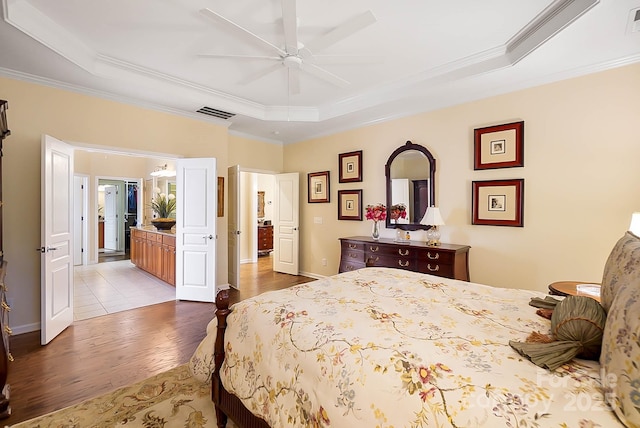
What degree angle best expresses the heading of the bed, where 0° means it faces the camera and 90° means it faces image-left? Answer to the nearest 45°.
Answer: approximately 135°

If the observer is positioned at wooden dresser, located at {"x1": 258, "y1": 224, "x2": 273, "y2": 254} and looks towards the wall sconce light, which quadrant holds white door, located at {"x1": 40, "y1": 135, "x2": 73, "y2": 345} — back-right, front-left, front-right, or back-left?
front-left

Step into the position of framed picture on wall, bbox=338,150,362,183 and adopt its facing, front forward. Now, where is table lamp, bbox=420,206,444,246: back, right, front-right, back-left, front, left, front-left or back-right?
left

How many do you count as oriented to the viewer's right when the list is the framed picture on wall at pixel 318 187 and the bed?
0

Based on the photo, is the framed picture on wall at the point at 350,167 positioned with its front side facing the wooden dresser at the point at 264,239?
no

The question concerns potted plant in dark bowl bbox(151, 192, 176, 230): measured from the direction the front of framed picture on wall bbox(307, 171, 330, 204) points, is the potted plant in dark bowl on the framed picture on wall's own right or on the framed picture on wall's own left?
on the framed picture on wall's own right

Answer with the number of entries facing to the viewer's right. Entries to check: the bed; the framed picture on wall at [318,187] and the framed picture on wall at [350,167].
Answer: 0

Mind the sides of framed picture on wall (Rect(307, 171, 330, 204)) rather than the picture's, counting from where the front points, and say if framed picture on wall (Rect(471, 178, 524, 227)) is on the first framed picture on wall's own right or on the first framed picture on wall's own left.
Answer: on the first framed picture on wall's own left

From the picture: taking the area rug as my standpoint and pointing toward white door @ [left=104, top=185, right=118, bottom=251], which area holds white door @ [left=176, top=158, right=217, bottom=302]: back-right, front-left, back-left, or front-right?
front-right

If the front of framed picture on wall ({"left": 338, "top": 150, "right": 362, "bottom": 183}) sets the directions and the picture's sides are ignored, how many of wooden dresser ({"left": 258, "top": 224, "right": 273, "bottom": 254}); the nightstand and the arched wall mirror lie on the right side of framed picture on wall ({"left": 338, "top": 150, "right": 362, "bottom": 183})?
1

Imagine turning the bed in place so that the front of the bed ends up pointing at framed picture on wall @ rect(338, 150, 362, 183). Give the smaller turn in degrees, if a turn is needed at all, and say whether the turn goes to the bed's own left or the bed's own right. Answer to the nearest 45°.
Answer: approximately 45° to the bed's own right

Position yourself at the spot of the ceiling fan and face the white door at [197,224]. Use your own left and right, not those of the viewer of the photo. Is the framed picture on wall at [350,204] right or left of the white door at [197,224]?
right

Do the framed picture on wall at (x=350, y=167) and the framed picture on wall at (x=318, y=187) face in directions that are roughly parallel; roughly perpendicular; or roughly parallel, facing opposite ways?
roughly parallel

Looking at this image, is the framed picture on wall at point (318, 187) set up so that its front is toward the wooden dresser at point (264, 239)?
no

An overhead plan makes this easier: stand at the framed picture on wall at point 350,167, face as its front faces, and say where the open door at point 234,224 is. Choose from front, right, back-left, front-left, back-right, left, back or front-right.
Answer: front-right

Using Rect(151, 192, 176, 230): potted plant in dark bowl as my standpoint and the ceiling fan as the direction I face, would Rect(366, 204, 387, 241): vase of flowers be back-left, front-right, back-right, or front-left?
front-left

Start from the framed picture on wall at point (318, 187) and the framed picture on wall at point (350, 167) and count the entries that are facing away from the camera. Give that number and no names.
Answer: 0

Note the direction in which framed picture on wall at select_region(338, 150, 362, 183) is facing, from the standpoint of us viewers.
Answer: facing the viewer and to the left of the viewer
